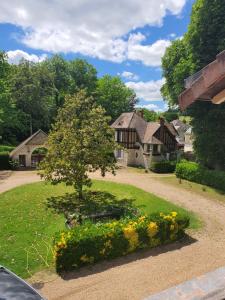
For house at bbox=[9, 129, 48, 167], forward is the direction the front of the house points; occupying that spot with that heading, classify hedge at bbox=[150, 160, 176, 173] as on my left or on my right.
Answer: on my left

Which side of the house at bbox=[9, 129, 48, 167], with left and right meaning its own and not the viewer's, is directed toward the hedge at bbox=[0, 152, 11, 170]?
right

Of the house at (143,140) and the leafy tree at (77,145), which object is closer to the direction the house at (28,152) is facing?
the leafy tree

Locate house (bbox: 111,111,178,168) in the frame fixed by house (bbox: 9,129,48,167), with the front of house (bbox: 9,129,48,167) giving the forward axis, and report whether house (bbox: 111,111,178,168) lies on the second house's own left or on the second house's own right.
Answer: on the second house's own left

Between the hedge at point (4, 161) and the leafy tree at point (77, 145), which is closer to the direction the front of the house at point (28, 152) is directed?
the leafy tree

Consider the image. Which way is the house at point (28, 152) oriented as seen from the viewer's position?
toward the camera

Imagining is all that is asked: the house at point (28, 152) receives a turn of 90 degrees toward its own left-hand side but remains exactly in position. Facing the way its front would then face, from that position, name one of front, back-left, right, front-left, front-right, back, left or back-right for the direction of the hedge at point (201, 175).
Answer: front-right

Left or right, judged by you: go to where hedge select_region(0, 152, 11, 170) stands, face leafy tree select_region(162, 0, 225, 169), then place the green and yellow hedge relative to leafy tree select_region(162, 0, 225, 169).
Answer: right

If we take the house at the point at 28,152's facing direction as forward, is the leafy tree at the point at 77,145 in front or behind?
in front

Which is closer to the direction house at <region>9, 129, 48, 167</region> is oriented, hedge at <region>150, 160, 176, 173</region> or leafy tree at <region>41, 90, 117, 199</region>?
the leafy tree

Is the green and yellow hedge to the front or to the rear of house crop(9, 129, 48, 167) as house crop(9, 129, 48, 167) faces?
to the front

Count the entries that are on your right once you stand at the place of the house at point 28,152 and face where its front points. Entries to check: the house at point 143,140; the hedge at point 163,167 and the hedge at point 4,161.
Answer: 1
